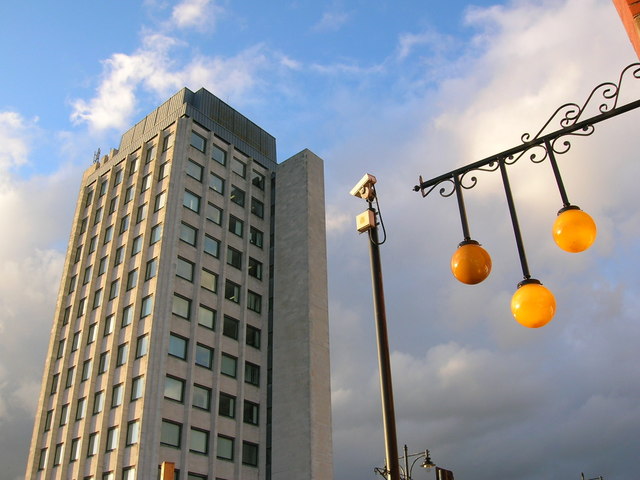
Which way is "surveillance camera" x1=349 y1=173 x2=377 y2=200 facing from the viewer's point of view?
to the viewer's left
